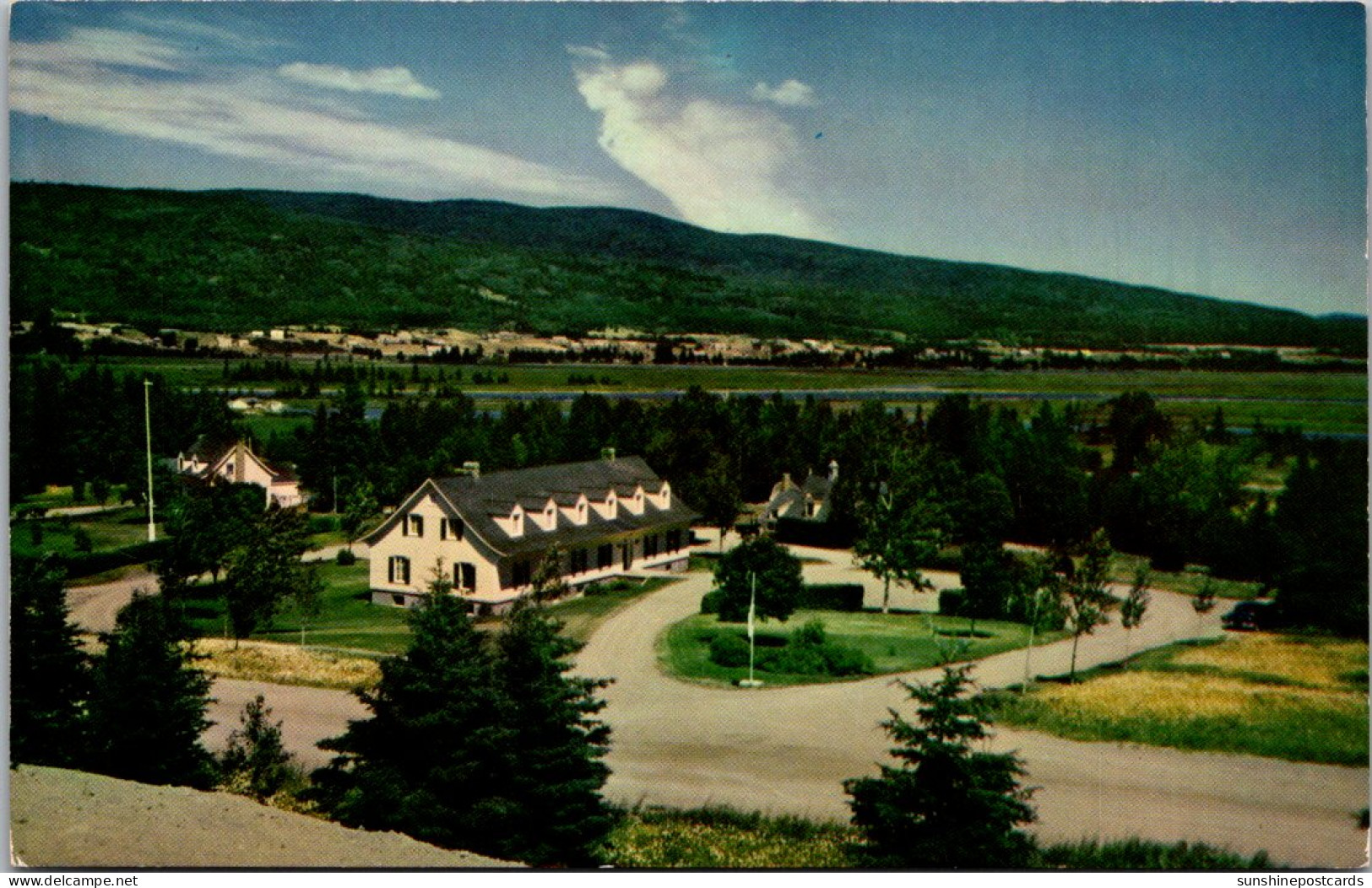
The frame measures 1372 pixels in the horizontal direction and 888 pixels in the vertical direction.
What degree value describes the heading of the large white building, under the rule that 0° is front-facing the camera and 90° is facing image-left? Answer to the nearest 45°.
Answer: approximately 315°

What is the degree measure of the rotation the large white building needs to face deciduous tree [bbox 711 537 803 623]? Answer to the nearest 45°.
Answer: approximately 45° to its left

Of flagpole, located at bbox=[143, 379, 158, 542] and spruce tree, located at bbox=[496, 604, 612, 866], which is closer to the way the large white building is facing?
the spruce tree

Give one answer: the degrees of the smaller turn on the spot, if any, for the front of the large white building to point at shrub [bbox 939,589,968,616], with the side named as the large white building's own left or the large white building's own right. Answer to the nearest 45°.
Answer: approximately 45° to the large white building's own left

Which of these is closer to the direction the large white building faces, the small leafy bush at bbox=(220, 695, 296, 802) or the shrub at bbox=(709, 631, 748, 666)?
the shrub

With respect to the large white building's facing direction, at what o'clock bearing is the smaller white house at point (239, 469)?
The smaller white house is roughly at 5 o'clock from the large white building.

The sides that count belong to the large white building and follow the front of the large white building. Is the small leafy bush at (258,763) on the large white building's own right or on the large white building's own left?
on the large white building's own right
